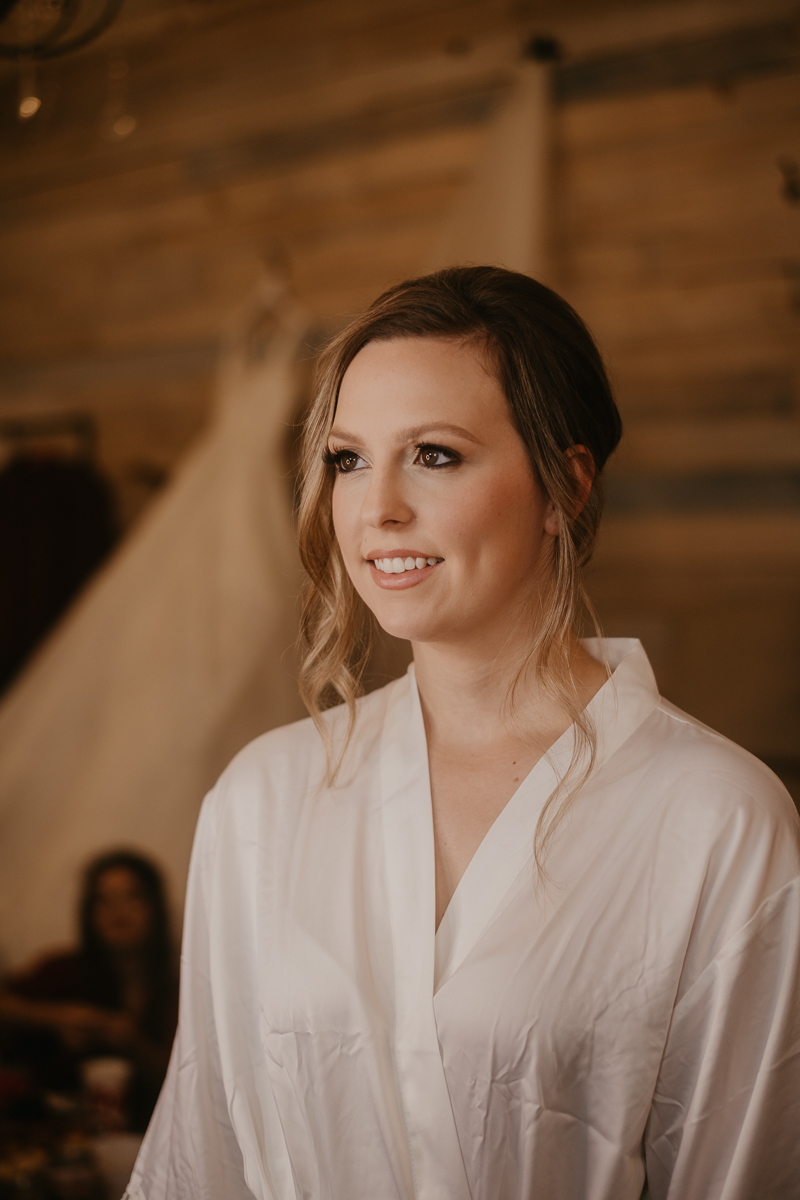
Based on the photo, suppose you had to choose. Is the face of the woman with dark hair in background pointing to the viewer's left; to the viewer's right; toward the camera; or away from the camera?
toward the camera

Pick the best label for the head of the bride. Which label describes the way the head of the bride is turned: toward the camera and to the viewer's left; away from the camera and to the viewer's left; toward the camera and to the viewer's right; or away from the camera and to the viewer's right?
toward the camera and to the viewer's left

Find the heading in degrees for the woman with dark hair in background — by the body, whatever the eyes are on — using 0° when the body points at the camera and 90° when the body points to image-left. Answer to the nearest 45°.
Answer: approximately 0°

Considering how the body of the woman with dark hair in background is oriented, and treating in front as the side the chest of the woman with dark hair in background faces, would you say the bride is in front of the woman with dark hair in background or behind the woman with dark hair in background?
in front
